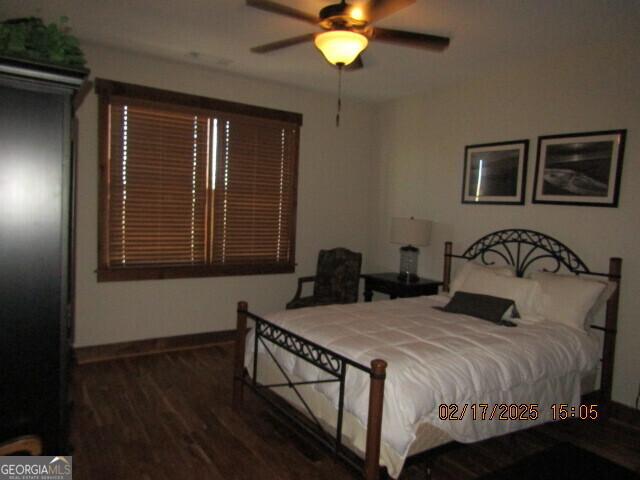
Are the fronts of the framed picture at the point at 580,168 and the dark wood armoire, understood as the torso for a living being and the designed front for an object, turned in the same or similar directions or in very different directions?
very different directions

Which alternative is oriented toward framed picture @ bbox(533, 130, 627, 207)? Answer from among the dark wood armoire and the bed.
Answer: the dark wood armoire

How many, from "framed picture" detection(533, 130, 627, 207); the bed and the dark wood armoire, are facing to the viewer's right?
1

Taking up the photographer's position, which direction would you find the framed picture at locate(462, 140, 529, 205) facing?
facing the viewer and to the left of the viewer

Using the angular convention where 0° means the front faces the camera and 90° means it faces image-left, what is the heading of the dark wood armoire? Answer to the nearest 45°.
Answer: approximately 270°

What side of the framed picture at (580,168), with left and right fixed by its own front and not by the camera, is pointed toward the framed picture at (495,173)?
right

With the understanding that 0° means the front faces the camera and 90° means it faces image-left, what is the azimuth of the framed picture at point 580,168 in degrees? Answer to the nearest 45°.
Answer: approximately 45°

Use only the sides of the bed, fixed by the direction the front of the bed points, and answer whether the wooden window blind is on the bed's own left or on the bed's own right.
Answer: on the bed's own right

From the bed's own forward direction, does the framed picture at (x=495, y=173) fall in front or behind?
behind

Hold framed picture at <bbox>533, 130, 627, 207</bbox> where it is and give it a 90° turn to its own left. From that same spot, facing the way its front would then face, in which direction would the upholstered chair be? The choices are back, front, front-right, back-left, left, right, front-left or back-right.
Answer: back-right

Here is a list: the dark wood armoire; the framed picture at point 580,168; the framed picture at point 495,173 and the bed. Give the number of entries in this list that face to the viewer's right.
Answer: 1

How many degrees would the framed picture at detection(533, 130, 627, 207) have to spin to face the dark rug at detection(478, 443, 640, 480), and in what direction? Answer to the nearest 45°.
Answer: approximately 45° to its left
